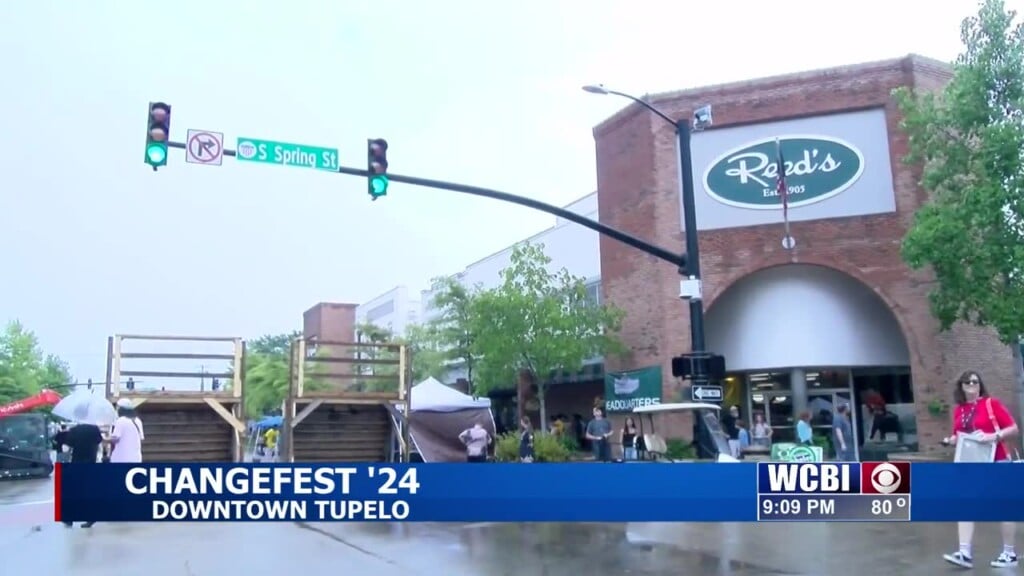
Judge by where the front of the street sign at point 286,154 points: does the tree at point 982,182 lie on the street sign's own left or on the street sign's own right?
on the street sign's own left

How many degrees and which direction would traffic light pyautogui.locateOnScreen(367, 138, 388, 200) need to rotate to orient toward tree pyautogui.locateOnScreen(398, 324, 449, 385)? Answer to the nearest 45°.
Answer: approximately 180°

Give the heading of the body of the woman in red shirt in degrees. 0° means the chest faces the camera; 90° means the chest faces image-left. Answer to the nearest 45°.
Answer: approximately 45°

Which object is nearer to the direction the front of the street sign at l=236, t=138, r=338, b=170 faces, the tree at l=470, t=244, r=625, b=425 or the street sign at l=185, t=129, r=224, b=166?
the street sign

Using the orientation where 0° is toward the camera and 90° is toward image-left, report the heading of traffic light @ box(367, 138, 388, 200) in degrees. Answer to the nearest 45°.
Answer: approximately 0°

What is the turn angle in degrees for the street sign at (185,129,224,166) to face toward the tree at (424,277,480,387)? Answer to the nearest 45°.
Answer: approximately 135° to its left

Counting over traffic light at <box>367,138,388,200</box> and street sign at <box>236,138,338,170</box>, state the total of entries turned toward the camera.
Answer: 2

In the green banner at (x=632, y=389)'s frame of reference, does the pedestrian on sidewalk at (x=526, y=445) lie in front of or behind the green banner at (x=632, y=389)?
in front

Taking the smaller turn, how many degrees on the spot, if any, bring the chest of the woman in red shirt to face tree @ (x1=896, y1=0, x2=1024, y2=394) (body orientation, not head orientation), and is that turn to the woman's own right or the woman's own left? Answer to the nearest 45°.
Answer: approximately 135° to the woman's own right

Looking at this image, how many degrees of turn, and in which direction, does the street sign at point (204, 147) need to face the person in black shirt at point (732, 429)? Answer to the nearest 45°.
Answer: approximately 135° to its left

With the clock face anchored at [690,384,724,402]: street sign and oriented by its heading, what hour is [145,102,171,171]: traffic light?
The traffic light is roughly at 2 o'clock from the street sign.

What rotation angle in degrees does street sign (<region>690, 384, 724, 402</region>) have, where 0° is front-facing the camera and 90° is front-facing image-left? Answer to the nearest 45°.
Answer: approximately 0°
